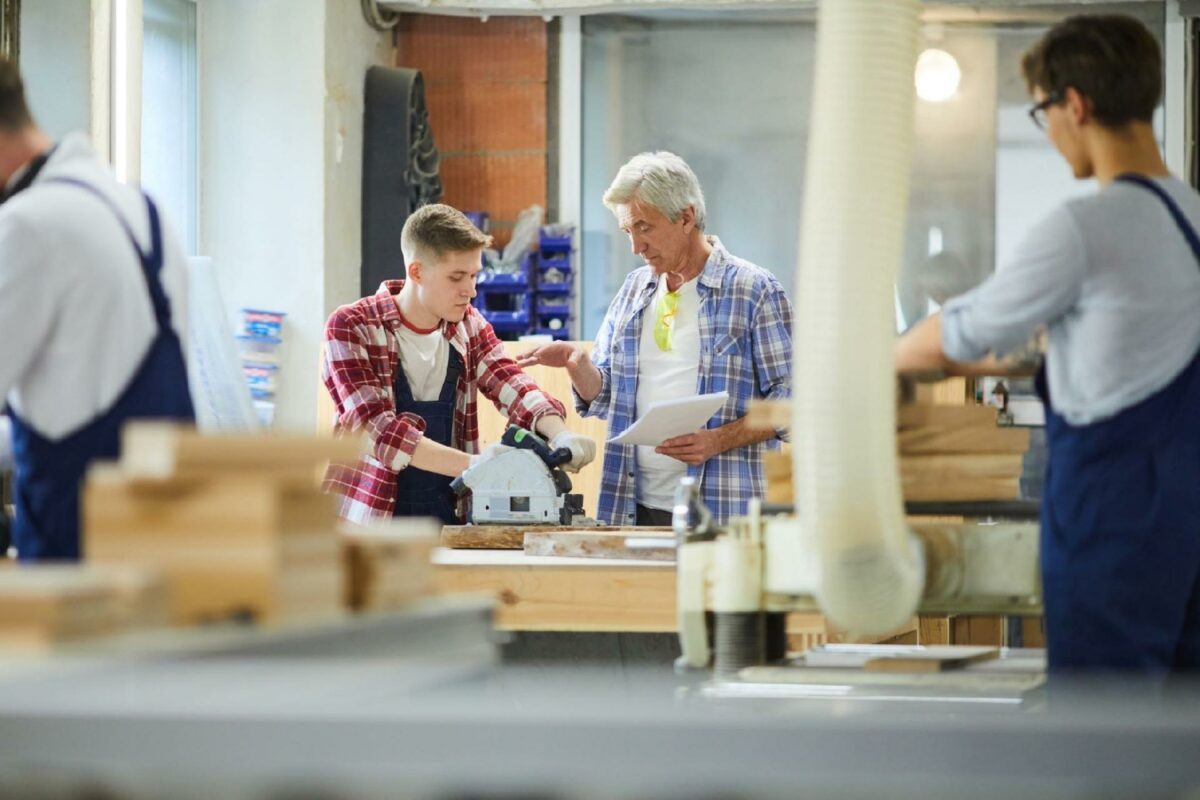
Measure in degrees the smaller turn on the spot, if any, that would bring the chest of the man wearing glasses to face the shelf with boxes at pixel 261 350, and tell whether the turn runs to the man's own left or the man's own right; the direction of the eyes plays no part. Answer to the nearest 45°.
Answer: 0° — they already face it

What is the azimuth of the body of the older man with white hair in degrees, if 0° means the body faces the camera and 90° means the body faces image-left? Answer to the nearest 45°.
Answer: approximately 45°

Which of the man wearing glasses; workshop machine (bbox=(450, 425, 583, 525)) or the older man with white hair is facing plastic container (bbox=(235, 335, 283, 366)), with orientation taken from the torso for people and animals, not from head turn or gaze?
the man wearing glasses

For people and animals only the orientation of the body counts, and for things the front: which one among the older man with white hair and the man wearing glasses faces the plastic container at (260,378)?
the man wearing glasses

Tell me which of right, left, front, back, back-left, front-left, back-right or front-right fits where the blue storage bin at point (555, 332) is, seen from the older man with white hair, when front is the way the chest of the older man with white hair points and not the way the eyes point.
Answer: back-right

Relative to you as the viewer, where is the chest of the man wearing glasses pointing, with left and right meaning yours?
facing away from the viewer and to the left of the viewer

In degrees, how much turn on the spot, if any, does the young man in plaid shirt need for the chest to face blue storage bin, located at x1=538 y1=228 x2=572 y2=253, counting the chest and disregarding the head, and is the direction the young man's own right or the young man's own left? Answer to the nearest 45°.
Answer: approximately 135° to the young man's own left
